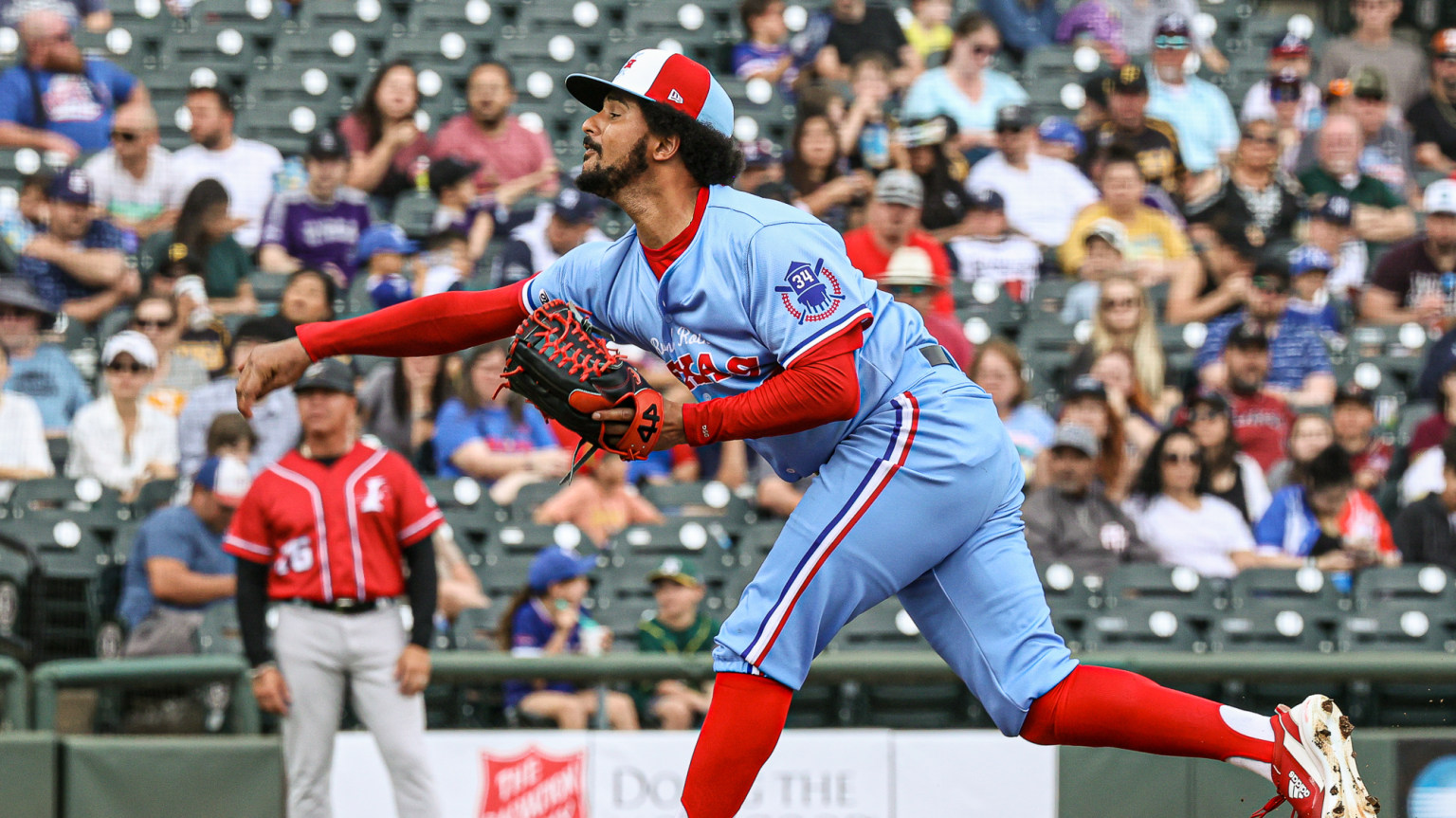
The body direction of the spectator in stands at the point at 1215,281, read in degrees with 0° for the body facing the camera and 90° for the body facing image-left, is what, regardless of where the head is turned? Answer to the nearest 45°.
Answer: approximately 45°

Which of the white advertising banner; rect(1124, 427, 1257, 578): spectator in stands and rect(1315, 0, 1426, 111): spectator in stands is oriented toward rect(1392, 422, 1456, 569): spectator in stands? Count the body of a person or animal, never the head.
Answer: rect(1315, 0, 1426, 111): spectator in stands

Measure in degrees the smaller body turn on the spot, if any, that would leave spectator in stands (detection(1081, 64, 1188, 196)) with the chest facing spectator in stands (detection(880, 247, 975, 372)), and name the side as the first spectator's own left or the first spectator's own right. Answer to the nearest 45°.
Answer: approximately 45° to the first spectator's own right

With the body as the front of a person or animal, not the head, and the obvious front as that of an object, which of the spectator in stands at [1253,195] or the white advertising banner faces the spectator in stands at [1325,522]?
the spectator in stands at [1253,195]

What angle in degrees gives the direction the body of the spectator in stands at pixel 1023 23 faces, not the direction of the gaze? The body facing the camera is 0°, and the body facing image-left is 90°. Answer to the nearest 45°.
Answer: approximately 0°

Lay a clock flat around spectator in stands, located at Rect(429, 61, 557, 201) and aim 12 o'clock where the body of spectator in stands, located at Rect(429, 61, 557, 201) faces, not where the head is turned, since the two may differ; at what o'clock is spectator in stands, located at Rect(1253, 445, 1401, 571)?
spectator in stands, located at Rect(1253, 445, 1401, 571) is roughly at 10 o'clock from spectator in stands, located at Rect(429, 61, 557, 201).

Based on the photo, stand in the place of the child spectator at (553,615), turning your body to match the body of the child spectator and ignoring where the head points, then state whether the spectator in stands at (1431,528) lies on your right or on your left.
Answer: on your left

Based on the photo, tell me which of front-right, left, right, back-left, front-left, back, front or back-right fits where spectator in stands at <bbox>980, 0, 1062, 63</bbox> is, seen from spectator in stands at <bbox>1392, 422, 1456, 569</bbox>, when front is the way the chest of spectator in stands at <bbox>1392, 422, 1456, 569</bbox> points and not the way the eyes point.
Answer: back-right

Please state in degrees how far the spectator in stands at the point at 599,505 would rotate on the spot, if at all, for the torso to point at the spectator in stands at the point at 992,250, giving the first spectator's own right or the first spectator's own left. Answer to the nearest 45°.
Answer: approximately 135° to the first spectator's own left
